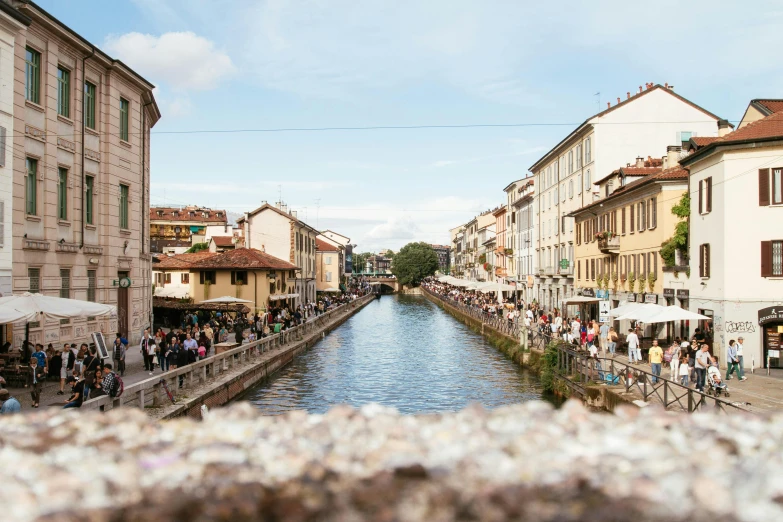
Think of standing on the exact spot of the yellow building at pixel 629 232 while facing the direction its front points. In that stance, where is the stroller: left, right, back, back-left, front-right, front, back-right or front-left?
front-left

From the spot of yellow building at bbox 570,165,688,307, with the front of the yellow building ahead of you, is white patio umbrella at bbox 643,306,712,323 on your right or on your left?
on your left

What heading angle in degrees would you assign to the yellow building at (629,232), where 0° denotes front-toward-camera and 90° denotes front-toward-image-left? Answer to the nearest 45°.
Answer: approximately 45°

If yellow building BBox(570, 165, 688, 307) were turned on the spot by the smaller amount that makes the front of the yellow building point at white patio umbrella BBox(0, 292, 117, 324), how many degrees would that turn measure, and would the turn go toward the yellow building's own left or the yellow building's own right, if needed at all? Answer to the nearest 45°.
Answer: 0° — it already faces it

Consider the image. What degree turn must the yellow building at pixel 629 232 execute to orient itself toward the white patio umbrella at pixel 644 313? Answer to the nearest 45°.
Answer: approximately 45° to its left
